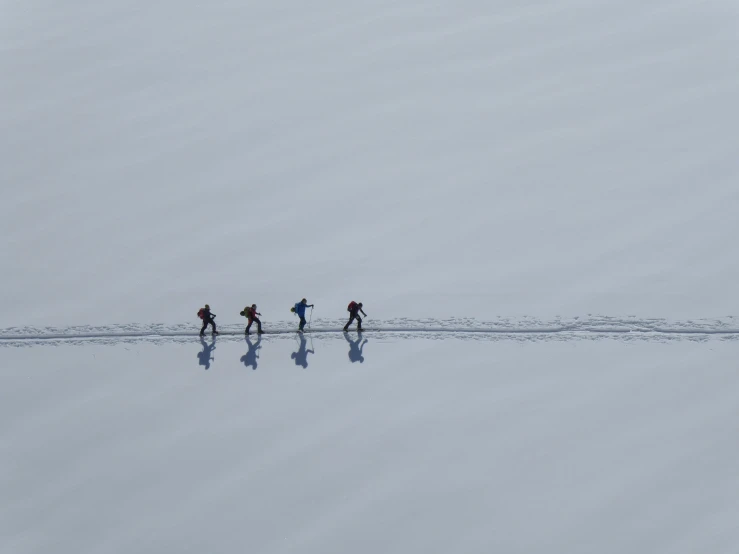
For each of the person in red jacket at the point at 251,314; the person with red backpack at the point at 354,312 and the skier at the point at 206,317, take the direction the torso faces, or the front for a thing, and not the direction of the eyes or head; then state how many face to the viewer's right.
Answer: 3

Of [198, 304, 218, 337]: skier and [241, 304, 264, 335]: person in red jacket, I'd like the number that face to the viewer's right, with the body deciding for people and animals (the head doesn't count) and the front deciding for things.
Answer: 2

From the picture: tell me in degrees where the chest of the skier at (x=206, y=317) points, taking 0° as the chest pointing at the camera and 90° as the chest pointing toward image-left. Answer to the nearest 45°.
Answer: approximately 270°

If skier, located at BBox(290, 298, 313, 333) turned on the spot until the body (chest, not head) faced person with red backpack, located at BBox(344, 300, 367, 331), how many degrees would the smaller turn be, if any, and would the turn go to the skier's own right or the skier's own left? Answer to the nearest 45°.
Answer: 0° — they already face them

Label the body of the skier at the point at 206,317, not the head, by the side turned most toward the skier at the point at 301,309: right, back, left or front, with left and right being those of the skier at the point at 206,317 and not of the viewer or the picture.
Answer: front

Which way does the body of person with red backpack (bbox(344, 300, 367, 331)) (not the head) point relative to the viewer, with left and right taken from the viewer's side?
facing to the right of the viewer

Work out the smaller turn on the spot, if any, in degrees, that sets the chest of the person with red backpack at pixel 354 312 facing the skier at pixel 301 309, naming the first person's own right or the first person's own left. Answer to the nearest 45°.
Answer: approximately 180°

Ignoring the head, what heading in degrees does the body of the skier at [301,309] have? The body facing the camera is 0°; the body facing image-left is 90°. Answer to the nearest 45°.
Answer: approximately 270°

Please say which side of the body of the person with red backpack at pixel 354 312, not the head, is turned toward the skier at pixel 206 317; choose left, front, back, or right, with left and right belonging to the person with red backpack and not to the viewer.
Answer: back

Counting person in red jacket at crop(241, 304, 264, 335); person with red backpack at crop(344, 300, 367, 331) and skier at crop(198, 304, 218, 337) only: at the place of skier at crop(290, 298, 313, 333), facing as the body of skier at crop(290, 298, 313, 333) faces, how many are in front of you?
1

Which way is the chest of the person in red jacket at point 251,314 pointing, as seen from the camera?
to the viewer's right
